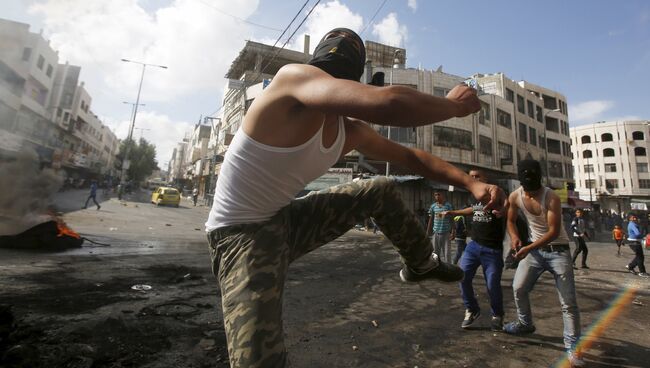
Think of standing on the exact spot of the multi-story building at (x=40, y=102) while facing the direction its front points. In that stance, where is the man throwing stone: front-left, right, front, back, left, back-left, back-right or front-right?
right

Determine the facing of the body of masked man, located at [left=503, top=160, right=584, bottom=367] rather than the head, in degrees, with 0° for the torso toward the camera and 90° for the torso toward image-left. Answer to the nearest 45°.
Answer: approximately 45°

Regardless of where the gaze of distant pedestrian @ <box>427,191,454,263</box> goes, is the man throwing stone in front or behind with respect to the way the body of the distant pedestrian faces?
in front

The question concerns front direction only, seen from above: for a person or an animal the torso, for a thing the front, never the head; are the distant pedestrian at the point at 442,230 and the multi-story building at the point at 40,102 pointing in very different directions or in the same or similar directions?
very different directions

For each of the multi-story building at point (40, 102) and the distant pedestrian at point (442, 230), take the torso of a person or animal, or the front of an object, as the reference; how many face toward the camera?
1

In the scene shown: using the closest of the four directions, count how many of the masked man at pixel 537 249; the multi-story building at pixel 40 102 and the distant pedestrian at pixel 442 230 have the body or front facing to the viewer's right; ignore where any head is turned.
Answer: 1

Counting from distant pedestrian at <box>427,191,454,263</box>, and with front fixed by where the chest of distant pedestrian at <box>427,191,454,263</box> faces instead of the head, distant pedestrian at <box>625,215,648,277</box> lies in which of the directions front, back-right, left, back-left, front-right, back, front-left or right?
back-left

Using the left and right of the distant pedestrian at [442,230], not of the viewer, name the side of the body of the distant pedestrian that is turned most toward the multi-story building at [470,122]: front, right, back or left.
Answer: back

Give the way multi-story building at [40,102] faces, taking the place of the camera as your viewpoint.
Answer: facing to the right of the viewer

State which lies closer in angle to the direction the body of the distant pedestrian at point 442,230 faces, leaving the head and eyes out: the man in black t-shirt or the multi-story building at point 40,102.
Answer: the man in black t-shirt

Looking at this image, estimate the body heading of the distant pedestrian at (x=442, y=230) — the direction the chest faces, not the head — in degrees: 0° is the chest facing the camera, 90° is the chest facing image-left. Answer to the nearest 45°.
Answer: approximately 0°

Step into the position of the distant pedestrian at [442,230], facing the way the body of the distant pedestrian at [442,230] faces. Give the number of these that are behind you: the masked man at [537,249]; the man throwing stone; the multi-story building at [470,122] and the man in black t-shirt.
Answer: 1
